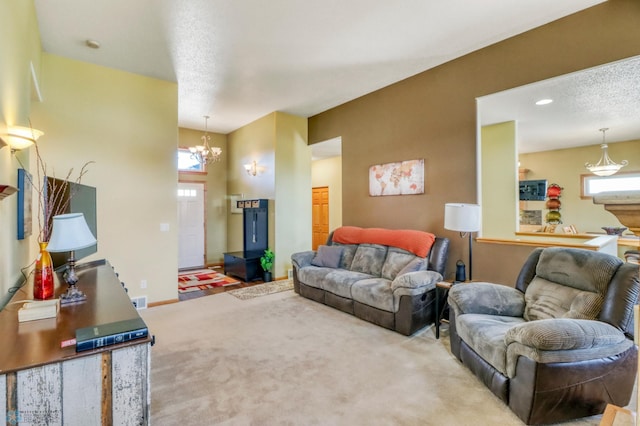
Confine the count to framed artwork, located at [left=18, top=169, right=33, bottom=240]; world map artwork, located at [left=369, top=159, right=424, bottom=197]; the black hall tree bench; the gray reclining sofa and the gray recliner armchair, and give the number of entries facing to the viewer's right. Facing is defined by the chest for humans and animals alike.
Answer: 1

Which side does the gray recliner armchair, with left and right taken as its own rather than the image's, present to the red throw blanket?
right

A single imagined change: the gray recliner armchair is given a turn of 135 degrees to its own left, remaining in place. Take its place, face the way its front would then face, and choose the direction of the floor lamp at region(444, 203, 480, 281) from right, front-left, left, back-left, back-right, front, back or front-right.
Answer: back-left

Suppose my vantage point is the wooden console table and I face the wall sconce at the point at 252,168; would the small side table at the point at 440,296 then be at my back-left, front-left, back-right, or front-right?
front-right

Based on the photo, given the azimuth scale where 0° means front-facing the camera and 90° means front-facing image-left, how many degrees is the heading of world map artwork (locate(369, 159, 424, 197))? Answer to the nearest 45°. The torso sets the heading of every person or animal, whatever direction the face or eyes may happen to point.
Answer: approximately 45°

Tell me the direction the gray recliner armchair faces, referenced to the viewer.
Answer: facing the viewer and to the left of the viewer

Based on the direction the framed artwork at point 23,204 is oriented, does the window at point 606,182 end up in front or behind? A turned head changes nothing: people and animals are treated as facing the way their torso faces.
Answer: in front

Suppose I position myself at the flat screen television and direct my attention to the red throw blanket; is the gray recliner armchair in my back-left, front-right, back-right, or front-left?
front-right

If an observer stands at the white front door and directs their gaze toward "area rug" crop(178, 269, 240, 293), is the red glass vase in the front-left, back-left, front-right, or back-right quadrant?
front-right

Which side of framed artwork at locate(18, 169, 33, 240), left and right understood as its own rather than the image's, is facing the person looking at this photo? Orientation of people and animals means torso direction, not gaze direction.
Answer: right

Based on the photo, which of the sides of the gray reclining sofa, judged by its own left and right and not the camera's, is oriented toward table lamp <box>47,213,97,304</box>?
front

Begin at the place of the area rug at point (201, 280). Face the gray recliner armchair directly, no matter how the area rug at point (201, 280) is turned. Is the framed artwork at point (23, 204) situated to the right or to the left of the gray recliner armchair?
right

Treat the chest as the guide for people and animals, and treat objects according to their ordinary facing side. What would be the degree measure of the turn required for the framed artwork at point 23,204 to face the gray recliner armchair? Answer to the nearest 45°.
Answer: approximately 45° to its right

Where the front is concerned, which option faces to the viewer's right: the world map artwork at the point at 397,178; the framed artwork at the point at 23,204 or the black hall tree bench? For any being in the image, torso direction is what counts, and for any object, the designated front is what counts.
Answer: the framed artwork at the point at 23,204
